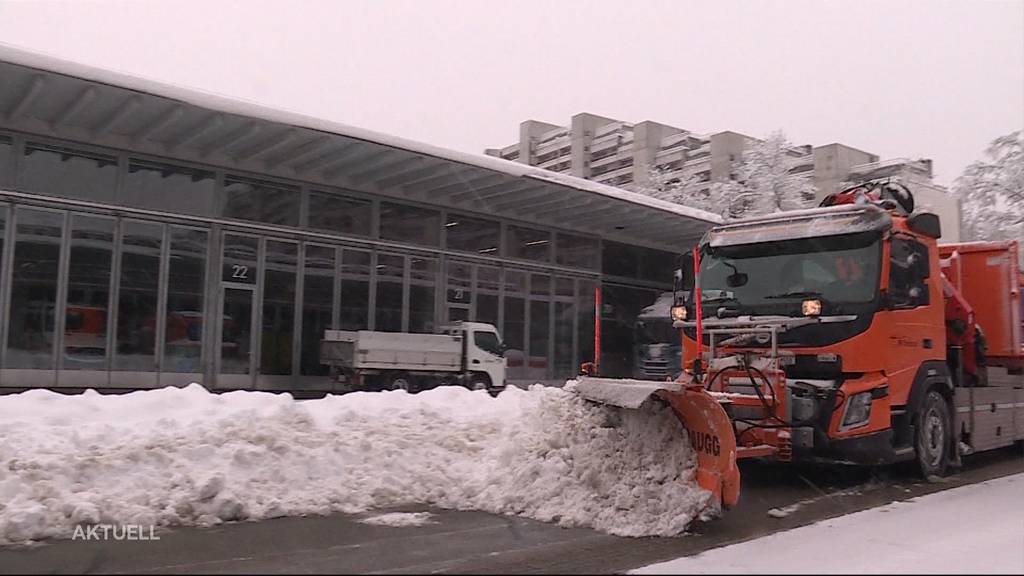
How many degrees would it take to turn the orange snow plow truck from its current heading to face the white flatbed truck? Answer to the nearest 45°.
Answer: approximately 90° to its right

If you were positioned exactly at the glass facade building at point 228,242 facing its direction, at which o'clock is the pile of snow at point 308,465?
The pile of snow is roughly at 1 o'clock from the glass facade building.

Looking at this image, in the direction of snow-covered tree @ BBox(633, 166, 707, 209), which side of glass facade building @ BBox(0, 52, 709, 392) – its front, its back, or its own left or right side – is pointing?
left

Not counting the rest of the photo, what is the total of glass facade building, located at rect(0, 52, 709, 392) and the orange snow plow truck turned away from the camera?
0

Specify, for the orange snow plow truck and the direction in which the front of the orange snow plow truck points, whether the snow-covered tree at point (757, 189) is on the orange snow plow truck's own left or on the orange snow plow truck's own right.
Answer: on the orange snow plow truck's own right

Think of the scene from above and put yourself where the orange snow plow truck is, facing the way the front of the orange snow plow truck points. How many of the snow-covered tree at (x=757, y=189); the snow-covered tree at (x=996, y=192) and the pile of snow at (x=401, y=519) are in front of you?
1

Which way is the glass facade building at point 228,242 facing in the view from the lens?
facing the viewer and to the right of the viewer

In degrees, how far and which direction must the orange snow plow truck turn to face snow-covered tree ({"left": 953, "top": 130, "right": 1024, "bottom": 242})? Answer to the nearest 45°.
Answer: approximately 135° to its right

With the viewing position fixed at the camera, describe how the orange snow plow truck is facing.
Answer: facing the viewer and to the left of the viewer

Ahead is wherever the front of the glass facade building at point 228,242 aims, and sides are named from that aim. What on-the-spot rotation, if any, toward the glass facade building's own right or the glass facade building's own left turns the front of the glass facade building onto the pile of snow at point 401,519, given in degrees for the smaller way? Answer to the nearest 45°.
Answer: approximately 45° to the glass facade building's own right
